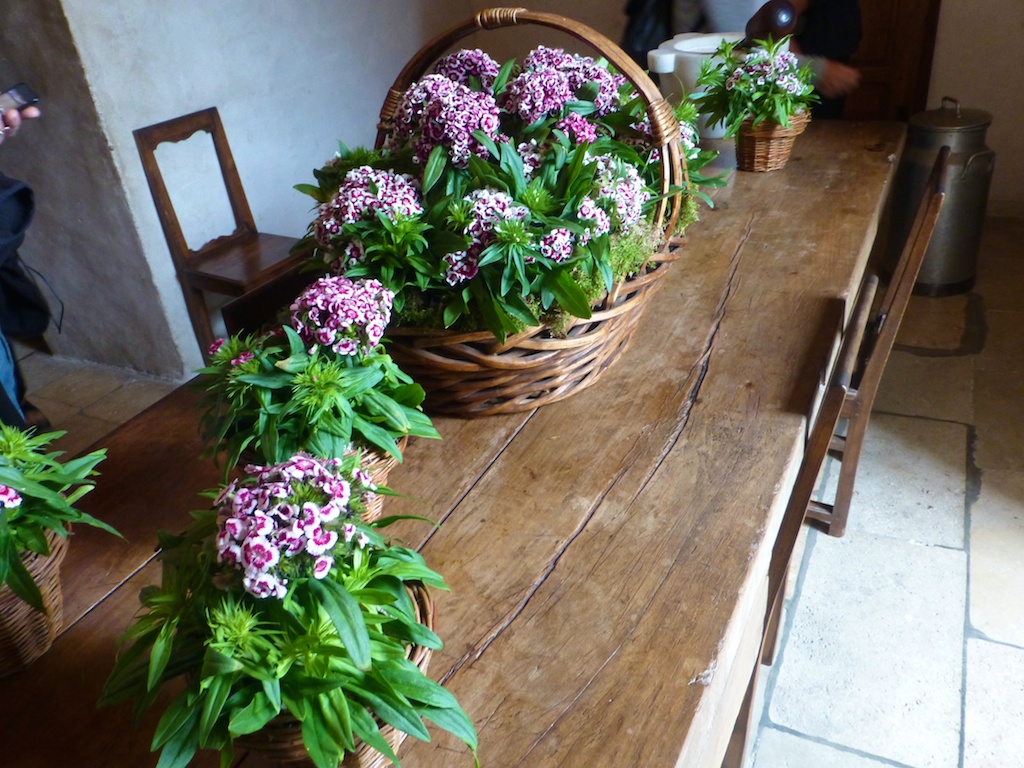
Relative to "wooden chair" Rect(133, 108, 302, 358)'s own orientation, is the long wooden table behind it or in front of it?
in front

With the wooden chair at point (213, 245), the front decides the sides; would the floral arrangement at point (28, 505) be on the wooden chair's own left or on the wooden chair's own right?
on the wooden chair's own right

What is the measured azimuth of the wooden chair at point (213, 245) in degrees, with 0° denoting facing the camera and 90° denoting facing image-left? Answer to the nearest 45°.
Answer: approximately 315°

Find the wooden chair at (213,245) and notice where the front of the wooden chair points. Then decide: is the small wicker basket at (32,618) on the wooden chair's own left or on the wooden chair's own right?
on the wooden chair's own right

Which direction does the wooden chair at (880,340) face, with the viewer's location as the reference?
facing to the left of the viewer

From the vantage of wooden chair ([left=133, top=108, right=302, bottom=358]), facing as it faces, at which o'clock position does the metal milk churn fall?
The metal milk churn is roughly at 11 o'clock from the wooden chair.

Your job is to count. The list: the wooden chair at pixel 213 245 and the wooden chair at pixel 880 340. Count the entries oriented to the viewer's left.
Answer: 1

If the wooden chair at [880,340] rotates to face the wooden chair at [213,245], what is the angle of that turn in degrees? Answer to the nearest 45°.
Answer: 0° — it already faces it

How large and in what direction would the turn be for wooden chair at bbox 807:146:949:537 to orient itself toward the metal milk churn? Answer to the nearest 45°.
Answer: approximately 90° to its right

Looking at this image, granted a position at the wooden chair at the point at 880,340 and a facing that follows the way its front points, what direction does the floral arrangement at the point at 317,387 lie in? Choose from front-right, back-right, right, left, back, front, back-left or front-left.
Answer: front-left

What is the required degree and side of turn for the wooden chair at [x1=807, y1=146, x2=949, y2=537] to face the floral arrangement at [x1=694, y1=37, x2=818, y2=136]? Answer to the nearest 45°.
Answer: approximately 45° to its right

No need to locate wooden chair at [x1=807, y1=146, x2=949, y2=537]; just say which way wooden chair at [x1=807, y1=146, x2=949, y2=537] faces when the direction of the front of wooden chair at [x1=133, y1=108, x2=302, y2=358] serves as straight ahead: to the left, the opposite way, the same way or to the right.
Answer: the opposite way

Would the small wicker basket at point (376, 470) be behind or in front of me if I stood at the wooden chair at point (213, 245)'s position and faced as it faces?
in front

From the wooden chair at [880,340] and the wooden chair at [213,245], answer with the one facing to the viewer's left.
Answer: the wooden chair at [880,340]
